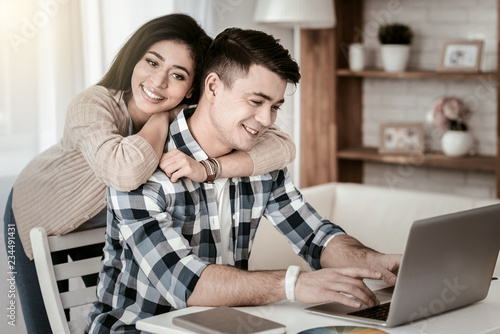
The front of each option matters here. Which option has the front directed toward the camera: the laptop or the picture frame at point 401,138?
the picture frame

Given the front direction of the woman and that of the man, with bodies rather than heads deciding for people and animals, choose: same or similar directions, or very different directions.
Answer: same or similar directions

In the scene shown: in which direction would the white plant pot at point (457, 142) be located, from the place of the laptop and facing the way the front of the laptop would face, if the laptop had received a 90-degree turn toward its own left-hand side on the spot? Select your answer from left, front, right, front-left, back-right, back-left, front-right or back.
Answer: back-right

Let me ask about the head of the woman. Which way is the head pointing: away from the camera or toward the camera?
toward the camera

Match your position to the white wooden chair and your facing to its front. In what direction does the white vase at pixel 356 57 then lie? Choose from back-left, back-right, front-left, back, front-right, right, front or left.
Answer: left

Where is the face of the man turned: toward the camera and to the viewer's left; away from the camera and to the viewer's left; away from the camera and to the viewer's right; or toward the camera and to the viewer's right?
toward the camera and to the viewer's right

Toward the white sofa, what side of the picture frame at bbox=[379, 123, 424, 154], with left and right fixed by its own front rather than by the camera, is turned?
front

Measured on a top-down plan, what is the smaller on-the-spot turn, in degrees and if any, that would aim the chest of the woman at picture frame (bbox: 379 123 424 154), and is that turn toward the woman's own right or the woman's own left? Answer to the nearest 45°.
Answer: approximately 90° to the woman's own left

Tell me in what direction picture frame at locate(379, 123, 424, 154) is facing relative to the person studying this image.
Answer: facing the viewer

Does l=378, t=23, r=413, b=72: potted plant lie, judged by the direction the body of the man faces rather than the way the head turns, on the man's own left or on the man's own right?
on the man's own left

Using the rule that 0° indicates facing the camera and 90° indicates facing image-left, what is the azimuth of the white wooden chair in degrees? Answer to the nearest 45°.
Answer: approximately 315°

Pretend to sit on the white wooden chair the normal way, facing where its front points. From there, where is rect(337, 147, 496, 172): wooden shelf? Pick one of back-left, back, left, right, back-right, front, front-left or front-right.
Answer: left

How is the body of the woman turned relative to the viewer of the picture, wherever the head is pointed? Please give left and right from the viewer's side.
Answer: facing the viewer and to the right of the viewer

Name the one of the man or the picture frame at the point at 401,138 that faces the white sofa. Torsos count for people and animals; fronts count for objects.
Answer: the picture frame

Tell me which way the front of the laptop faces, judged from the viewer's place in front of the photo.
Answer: facing away from the viewer and to the left of the viewer

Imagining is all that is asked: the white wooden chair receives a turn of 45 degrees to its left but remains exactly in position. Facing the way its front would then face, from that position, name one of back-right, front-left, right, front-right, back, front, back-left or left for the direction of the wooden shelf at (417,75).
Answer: front-left

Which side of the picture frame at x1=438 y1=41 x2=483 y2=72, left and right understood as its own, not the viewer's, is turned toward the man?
front
